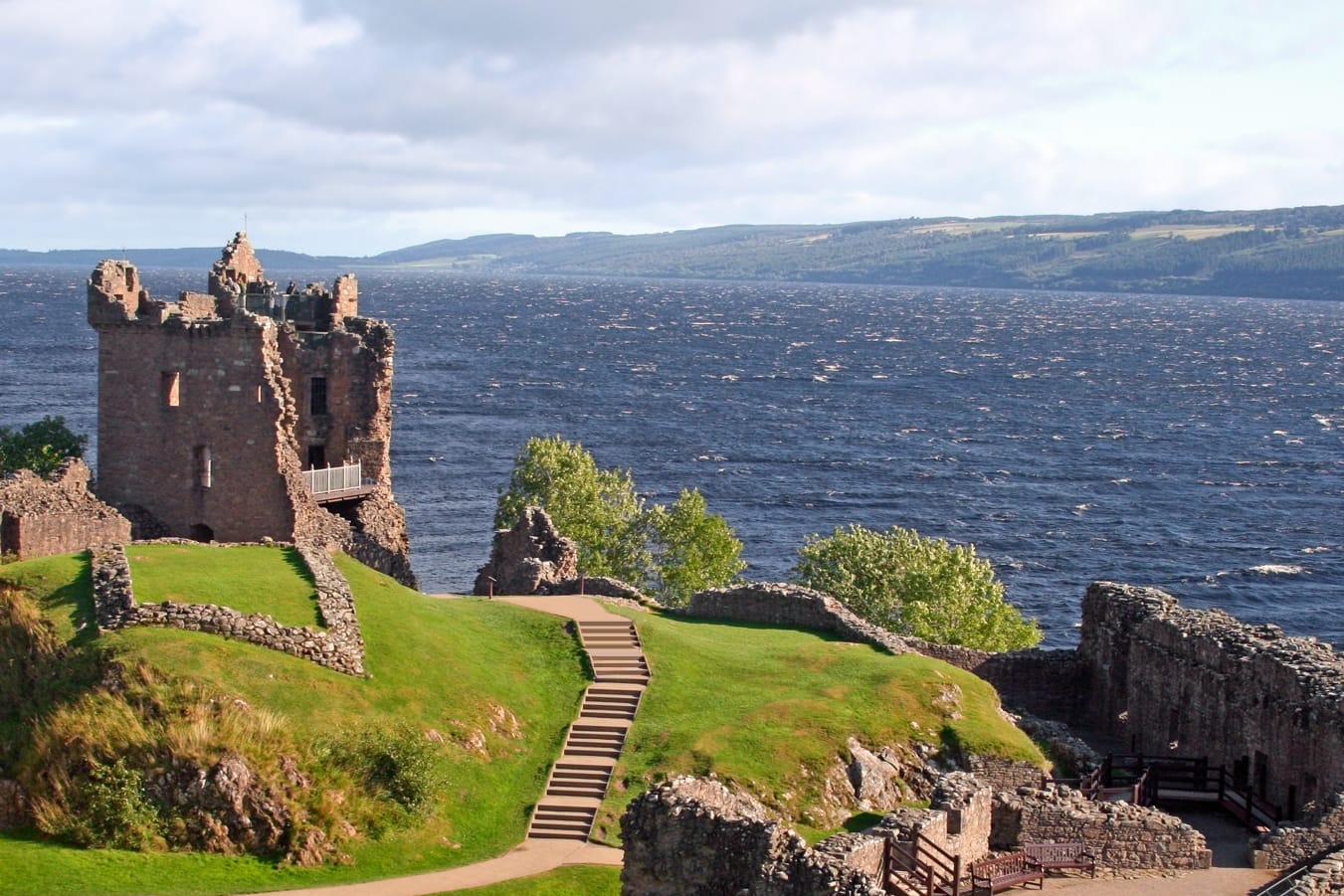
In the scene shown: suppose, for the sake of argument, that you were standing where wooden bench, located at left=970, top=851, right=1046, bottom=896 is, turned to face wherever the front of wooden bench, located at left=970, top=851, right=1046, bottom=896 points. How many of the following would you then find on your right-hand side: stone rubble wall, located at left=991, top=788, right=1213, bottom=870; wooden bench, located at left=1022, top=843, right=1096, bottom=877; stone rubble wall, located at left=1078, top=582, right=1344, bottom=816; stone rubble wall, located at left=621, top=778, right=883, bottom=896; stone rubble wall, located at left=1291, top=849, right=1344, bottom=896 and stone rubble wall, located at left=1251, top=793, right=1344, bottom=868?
1

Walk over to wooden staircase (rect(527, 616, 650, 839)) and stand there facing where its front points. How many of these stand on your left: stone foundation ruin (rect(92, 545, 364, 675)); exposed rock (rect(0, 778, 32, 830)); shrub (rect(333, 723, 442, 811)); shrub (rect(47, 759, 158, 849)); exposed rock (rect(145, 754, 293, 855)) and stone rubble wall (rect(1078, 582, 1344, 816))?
1

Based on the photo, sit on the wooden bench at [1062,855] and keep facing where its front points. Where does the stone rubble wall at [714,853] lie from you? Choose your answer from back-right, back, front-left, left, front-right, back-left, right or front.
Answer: front-right

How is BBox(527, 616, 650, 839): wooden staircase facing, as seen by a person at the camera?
facing the viewer

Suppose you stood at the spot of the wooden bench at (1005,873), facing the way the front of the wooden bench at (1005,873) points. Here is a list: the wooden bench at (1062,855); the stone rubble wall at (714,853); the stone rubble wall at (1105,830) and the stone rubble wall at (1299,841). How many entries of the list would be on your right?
1

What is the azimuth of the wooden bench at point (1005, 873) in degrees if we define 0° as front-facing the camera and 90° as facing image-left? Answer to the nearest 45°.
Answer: approximately 315°

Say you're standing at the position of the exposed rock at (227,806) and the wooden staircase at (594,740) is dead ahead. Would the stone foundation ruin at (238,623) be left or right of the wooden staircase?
left

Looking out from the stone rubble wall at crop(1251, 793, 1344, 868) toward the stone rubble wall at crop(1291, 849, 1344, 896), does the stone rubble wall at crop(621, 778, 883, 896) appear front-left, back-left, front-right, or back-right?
front-right

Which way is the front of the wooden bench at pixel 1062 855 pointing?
toward the camera

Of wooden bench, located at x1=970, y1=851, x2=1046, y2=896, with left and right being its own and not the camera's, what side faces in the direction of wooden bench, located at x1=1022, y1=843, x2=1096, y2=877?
left
